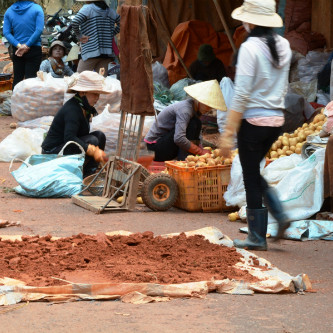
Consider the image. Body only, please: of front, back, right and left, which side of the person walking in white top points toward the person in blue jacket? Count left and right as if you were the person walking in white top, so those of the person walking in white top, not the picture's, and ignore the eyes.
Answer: front

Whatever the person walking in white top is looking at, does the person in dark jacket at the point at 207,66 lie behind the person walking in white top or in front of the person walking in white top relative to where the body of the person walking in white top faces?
in front

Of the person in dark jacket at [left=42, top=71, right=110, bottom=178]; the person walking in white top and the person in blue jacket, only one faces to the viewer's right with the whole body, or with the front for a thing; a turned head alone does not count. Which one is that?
the person in dark jacket

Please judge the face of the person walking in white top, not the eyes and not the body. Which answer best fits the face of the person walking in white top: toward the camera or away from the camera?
away from the camera

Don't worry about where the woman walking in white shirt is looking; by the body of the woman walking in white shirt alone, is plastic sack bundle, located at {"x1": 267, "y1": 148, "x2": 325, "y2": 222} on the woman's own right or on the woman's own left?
on the woman's own right

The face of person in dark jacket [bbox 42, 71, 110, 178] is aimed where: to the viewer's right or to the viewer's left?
to the viewer's right

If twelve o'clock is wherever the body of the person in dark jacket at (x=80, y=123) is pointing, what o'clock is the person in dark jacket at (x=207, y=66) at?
the person in dark jacket at (x=207, y=66) is roughly at 10 o'clock from the person in dark jacket at (x=80, y=123).

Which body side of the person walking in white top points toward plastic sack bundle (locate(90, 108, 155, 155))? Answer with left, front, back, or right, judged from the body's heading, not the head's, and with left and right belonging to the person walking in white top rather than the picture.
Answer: front

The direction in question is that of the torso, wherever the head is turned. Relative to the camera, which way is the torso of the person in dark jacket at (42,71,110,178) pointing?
to the viewer's right

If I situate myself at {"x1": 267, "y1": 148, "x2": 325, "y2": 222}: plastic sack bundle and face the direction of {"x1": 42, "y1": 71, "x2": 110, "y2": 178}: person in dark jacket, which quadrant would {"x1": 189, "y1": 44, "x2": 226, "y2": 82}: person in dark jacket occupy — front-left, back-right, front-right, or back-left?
front-right
